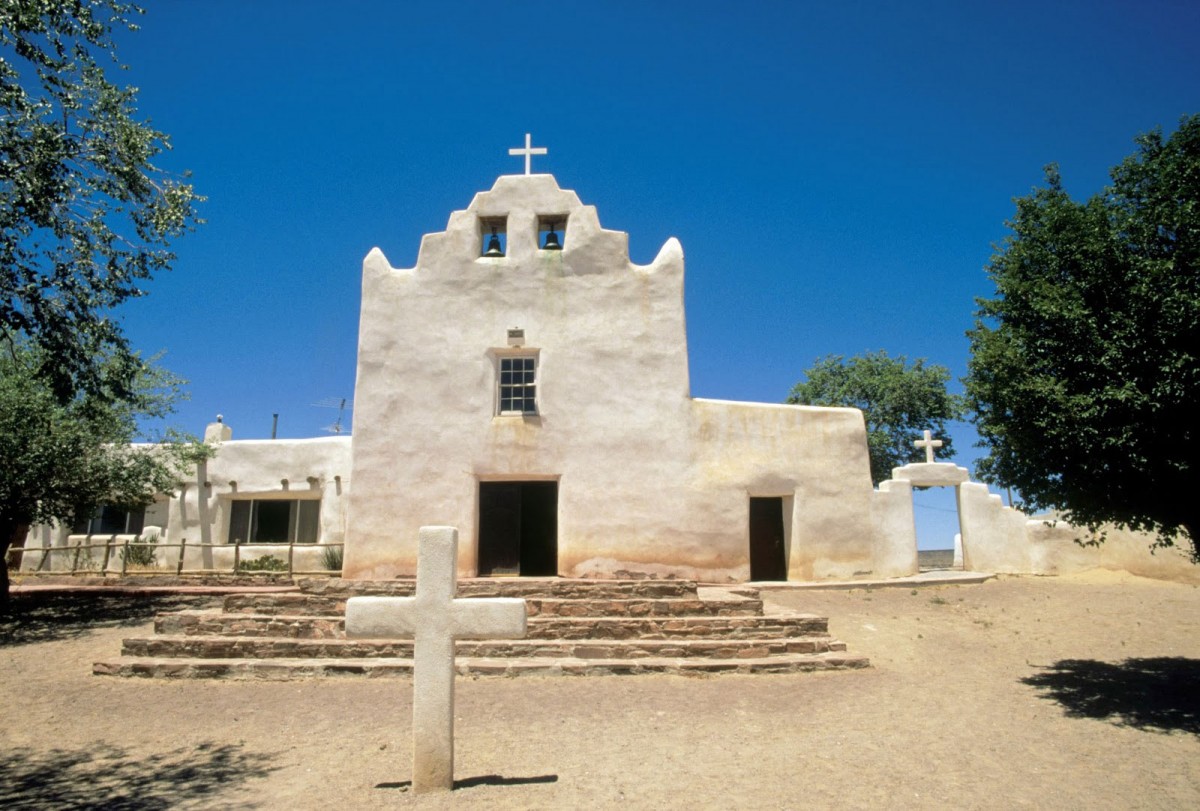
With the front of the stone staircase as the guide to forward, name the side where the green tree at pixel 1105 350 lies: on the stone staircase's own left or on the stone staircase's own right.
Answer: on the stone staircase's own left

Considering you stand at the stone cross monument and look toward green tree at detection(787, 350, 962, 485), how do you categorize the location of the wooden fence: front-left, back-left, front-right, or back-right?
front-left

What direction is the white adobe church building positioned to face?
toward the camera

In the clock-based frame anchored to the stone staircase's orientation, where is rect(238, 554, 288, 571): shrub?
The shrub is roughly at 5 o'clock from the stone staircase.

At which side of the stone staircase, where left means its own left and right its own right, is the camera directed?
front

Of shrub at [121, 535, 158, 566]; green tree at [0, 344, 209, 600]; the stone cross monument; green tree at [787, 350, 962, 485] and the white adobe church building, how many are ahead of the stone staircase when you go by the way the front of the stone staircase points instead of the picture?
1

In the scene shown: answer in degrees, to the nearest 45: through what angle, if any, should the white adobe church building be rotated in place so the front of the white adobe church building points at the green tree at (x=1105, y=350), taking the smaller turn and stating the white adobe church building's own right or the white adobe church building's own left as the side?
approximately 45° to the white adobe church building's own left

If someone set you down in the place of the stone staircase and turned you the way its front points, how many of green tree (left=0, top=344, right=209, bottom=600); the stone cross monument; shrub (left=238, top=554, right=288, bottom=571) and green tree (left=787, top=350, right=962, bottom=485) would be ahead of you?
1

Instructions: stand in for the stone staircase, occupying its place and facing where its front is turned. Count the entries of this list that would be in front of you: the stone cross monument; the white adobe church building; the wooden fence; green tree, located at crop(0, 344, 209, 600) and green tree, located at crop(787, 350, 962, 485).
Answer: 1

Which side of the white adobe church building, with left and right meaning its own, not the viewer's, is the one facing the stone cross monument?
front

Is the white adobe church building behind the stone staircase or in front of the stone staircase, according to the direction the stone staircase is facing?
behind

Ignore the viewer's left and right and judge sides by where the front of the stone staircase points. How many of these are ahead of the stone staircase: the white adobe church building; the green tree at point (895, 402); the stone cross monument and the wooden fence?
1

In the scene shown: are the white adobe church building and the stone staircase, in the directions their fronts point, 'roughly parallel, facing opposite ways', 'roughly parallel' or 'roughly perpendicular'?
roughly parallel

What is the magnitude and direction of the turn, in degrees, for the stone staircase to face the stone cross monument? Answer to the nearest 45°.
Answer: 0° — it already faces it

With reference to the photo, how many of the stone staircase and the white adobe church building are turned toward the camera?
2
